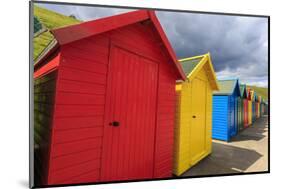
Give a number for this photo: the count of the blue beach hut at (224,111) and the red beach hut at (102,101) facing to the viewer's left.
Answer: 0

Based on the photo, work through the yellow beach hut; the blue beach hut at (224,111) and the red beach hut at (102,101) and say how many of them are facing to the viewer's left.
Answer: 0

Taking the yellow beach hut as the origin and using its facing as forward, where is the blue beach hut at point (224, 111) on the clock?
The blue beach hut is roughly at 8 o'clock from the yellow beach hut.

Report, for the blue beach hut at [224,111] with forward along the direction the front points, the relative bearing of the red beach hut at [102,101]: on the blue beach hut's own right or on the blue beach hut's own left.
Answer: on the blue beach hut's own right

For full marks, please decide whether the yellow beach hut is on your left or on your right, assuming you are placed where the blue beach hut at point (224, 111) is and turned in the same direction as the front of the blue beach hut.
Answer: on your right

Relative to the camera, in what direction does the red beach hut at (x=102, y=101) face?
facing the viewer and to the right of the viewer

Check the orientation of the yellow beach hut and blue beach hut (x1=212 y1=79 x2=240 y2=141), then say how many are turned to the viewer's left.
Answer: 0

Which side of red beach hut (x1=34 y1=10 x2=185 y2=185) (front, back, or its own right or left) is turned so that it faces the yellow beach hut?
left

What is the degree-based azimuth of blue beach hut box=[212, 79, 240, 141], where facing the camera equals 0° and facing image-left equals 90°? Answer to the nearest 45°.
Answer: approximately 315°

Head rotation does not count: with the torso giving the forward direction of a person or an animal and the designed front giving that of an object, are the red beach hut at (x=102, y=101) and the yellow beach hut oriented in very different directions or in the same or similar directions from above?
same or similar directions
